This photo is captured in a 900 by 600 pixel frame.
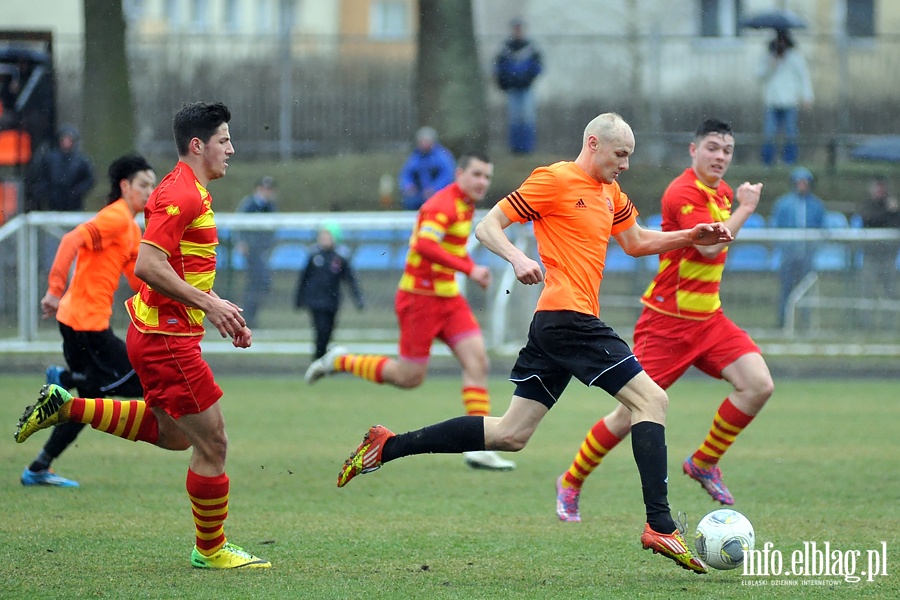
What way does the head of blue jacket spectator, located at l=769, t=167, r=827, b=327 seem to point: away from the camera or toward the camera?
toward the camera

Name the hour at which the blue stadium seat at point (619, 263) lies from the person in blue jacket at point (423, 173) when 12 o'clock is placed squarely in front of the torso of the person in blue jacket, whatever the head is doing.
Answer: The blue stadium seat is roughly at 10 o'clock from the person in blue jacket.

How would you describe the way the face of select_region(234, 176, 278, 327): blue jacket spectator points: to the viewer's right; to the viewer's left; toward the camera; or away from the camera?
toward the camera

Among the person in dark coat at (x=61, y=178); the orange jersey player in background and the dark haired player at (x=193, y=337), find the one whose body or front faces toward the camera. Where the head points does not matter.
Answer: the person in dark coat

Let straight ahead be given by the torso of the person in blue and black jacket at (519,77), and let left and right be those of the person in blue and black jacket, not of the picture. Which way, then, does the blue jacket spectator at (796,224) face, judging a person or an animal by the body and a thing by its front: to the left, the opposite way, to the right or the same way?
the same way

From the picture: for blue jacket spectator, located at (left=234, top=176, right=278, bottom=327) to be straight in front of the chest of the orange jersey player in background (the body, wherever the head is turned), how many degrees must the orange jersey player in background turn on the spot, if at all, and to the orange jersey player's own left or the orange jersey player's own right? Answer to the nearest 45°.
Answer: approximately 90° to the orange jersey player's own left

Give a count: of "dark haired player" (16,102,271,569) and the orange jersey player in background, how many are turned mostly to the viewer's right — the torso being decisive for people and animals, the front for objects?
2

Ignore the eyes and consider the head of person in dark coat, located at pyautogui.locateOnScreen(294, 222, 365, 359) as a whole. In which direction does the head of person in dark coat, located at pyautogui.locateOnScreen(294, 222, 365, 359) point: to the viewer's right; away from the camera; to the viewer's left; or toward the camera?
toward the camera

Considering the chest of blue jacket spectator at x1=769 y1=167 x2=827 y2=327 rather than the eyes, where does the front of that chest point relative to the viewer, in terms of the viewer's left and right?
facing the viewer

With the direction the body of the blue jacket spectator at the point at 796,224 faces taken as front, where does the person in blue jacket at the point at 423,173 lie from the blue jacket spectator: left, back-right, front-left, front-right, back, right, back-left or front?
right

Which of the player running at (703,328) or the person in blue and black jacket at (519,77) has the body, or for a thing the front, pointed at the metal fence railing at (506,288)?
the person in blue and black jacket

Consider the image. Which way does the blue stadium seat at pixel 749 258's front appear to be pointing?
toward the camera

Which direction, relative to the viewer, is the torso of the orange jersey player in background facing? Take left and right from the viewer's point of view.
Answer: facing to the right of the viewer

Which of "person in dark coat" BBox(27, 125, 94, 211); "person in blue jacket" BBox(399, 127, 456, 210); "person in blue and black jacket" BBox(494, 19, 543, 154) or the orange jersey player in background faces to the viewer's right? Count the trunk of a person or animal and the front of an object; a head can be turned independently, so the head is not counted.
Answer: the orange jersey player in background
